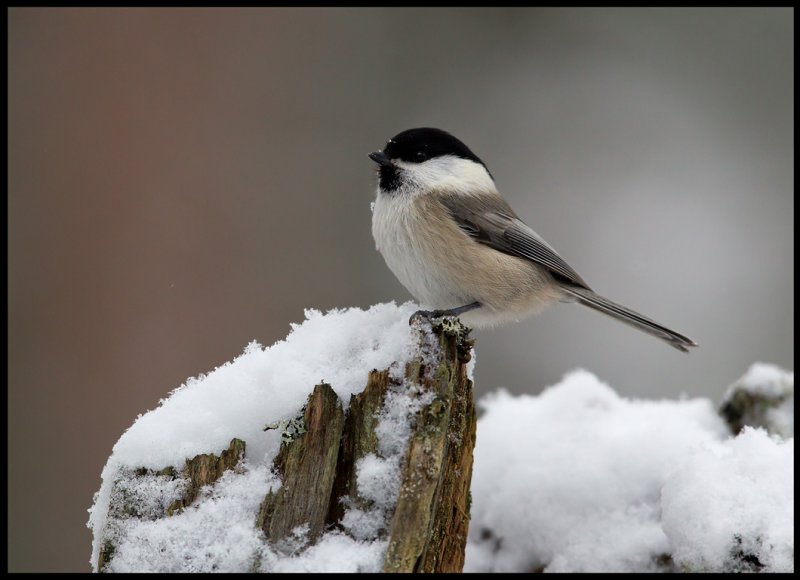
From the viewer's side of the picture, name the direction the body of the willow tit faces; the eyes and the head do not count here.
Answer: to the viewer's left
